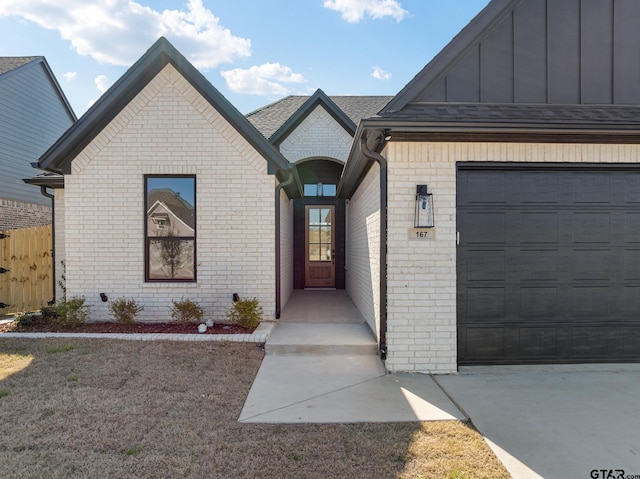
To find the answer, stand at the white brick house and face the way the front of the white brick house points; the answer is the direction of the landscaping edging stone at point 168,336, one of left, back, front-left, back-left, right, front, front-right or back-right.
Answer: right

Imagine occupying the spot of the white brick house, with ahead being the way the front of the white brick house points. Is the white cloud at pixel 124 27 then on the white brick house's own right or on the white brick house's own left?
on the white brick house's own right

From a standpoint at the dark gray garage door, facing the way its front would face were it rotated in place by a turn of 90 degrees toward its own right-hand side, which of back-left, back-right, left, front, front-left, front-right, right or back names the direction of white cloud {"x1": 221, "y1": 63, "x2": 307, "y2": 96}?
front-right

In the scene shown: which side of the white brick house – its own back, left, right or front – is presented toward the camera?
front

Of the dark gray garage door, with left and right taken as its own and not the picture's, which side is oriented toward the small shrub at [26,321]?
right

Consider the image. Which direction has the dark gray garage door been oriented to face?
toward the camera

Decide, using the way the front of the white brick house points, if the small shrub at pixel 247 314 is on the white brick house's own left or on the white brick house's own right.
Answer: on the white brick house's own right

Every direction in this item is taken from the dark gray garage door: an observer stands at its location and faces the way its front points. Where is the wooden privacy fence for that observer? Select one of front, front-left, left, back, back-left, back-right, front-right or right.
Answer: right

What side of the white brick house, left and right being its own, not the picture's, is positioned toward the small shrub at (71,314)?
right
